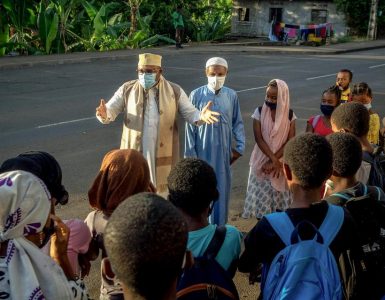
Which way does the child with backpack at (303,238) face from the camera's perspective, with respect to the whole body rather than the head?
away from the camera

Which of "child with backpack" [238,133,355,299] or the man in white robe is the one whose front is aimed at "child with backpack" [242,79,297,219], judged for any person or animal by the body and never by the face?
"child with backpack" [238,133,355,299]

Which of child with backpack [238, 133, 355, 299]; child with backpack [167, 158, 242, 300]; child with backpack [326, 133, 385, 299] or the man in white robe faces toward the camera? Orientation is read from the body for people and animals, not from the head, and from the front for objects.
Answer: the man in white robe

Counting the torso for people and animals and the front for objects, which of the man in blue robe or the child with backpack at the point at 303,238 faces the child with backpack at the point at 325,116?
the child with backpack at the point at 303,238

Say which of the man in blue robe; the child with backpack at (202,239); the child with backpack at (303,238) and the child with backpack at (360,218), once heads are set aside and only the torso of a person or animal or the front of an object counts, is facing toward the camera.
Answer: the man in blue robe

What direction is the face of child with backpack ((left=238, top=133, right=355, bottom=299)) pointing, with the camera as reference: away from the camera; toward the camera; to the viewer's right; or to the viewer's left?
away from the camera

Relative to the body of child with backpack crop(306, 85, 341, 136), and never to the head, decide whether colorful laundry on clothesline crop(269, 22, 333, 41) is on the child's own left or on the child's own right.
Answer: on the child's own right

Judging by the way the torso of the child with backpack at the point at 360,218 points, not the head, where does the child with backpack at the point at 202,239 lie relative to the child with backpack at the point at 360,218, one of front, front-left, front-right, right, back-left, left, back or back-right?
left

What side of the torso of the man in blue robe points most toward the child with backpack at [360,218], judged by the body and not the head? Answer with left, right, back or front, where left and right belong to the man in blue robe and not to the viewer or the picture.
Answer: front

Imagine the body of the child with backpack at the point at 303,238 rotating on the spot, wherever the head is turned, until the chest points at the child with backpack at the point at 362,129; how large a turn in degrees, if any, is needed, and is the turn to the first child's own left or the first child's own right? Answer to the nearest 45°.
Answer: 0° — they already face them

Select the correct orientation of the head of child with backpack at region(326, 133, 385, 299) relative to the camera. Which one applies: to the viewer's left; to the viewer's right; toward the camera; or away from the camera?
away from the camera
